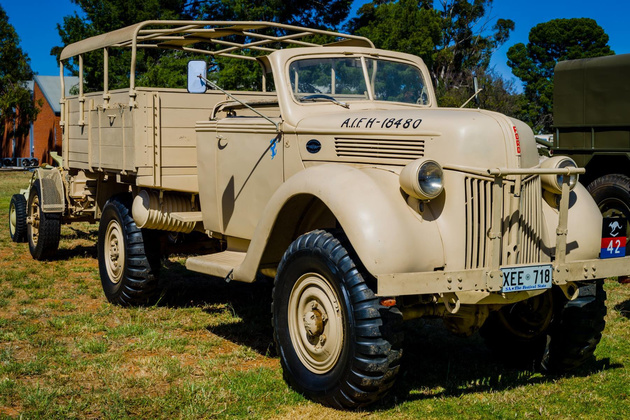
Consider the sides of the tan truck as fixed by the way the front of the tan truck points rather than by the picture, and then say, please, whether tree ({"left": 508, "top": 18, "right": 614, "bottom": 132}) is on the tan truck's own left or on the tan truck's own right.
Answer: on the tan truck's own left

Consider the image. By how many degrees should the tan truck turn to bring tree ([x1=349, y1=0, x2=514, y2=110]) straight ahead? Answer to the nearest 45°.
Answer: approximately 135° to its left

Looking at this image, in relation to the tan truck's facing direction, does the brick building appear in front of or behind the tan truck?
behind

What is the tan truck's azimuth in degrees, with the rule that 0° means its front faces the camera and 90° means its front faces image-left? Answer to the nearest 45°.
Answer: approximately 315°

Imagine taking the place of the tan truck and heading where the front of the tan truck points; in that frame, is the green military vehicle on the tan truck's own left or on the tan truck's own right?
on the tan truck's own left

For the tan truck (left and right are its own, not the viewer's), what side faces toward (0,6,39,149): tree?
back
